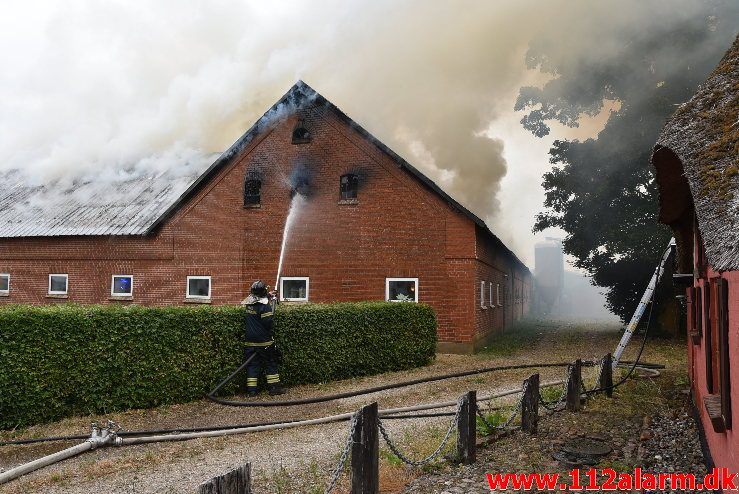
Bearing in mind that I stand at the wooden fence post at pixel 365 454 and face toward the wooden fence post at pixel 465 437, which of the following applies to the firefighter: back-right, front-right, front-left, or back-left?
front-left

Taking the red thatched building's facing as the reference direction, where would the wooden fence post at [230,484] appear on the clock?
The wooden fence post is roughly at 10 o'clock from the red thatched building.

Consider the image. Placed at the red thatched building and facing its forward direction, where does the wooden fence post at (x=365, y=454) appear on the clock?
The wooden fence post is roughly at 11 o'clock from the red thatched building.

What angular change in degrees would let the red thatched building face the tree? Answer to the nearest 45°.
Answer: approximately 90° to its right

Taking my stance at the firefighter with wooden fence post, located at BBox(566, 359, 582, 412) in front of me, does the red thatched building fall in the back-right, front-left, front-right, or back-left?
front-right

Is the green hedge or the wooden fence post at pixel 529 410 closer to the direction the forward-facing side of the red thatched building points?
the green hedge

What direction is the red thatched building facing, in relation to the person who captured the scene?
facing to the left of the viewer

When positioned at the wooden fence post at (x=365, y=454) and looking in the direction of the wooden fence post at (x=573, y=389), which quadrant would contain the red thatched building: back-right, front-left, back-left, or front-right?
front-right

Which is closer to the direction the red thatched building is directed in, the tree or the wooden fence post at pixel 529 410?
the wooden fence post

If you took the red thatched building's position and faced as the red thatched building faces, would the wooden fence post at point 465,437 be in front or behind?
in front

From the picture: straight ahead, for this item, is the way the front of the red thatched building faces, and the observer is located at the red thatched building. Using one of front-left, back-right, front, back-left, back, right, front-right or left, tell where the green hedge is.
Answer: front

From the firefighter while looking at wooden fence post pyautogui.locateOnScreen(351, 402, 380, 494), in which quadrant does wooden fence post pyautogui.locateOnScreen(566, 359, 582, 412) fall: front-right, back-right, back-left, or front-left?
front-left

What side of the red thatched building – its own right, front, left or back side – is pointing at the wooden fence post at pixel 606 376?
right
